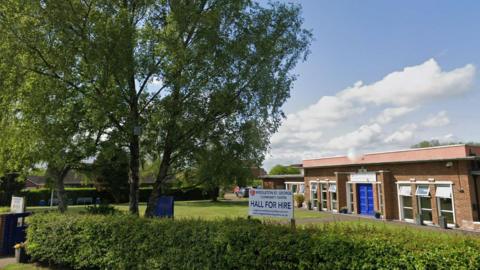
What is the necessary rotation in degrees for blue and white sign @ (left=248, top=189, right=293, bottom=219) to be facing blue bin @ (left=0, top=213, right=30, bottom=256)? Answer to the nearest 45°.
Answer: approximately 90° to its right

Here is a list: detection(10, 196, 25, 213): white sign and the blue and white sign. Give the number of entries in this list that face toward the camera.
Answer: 2

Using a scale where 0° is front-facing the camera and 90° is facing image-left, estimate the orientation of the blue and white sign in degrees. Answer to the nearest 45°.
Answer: approximately 0°

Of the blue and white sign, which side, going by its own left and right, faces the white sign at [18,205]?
right

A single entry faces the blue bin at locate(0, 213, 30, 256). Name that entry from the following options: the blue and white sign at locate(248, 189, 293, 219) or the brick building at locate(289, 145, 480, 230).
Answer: the brick building

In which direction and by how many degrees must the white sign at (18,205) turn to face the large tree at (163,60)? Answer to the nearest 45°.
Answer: approximately 135° to its left

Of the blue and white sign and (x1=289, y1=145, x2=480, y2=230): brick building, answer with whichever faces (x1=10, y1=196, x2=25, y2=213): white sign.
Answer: the brick building

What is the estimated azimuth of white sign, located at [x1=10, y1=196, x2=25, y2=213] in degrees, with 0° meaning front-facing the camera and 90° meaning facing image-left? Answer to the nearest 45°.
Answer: approximately 0°
